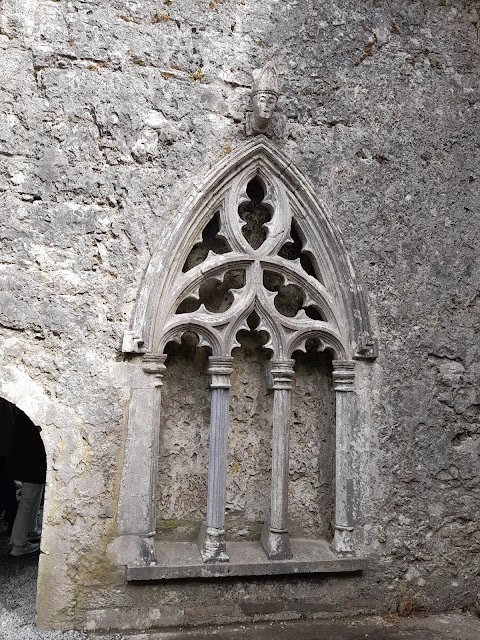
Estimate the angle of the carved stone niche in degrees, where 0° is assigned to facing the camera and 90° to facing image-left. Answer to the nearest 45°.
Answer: approximately 0°
